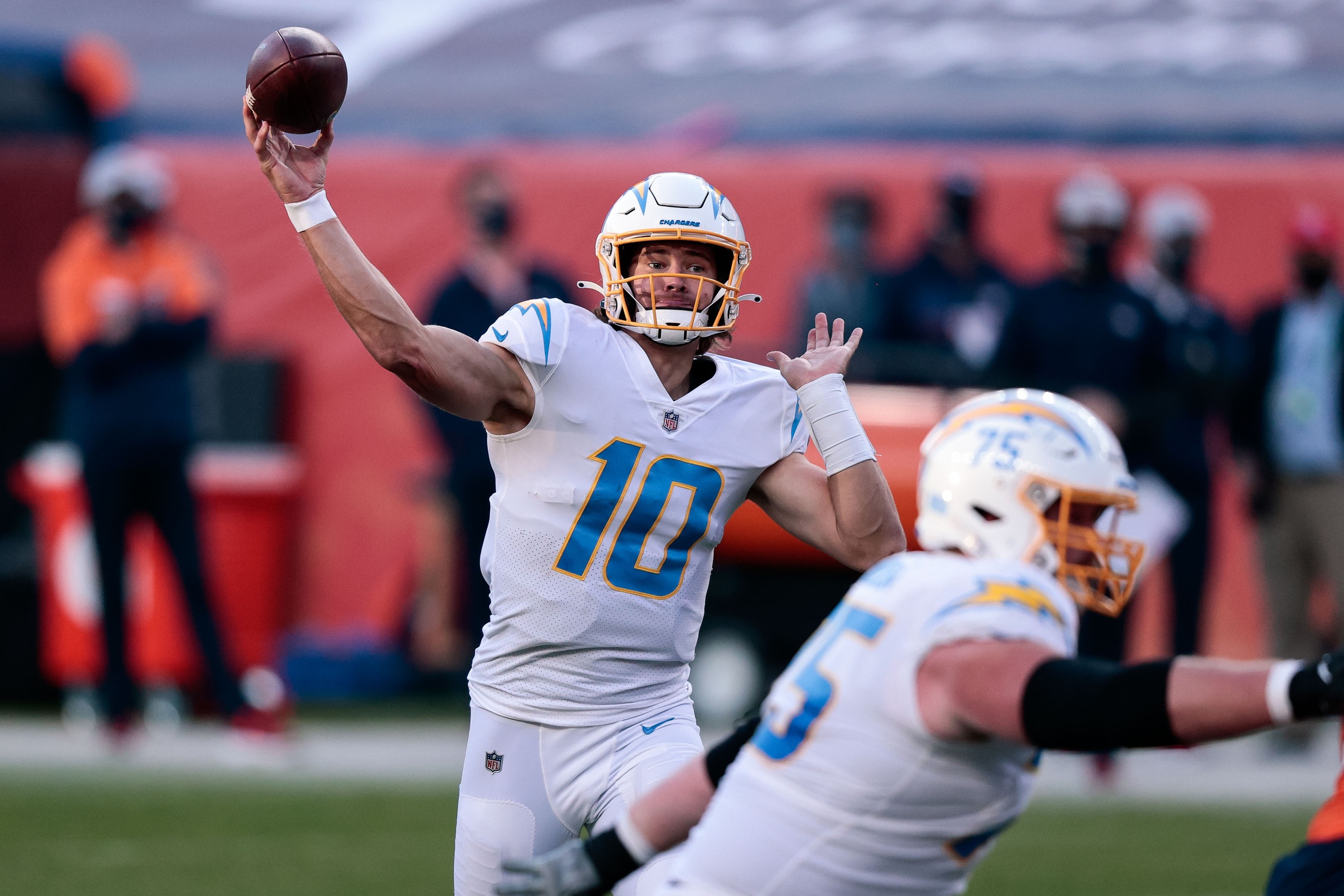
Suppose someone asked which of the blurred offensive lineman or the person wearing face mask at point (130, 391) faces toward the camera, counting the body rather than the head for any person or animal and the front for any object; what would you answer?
the person wearing face mask

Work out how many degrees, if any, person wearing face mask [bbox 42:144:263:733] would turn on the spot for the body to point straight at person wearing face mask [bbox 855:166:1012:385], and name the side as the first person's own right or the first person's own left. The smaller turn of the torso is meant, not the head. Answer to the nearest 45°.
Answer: approximately 90° to the first person's own left

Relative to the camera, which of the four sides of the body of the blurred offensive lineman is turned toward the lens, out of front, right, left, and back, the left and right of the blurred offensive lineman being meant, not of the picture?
right

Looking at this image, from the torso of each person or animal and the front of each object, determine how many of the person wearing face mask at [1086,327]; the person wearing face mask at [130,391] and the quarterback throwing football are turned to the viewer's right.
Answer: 0

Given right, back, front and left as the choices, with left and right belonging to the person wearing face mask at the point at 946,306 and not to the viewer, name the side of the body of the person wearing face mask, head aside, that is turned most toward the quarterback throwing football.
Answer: front

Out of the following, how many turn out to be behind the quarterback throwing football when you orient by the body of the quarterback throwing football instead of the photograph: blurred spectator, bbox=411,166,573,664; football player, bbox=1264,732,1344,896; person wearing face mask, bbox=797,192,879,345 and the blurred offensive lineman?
2

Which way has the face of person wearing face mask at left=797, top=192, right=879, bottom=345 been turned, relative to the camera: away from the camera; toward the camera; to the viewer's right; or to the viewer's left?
toward the camera

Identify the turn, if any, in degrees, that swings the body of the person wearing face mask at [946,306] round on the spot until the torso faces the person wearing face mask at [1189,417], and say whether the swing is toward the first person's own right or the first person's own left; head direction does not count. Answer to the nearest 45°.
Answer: approximately 90° to the first person's own left

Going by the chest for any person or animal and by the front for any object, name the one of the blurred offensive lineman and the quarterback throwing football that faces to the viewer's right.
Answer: the blurred offensive lineman

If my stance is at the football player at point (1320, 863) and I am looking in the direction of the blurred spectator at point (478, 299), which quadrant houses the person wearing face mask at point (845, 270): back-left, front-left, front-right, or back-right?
front-right

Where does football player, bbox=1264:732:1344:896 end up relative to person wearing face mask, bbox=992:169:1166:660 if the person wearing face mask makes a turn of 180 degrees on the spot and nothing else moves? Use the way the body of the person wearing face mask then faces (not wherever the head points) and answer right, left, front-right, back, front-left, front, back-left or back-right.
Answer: back

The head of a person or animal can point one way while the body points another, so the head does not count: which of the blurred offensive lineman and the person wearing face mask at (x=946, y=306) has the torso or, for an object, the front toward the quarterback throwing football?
the person wearing face mask

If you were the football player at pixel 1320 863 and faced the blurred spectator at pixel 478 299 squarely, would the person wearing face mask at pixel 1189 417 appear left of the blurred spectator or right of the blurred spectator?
right

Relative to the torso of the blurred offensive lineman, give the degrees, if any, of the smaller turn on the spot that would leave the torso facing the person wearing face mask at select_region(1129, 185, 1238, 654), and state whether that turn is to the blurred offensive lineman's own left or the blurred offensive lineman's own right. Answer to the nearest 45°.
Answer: approximately 90° to the blurred offensive lineman's own left

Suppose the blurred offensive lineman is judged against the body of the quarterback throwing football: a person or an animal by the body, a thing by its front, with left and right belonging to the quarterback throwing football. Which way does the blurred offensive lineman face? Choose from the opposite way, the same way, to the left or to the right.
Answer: to the left

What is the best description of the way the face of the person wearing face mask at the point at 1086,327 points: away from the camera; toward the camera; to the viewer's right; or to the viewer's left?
toward the camera

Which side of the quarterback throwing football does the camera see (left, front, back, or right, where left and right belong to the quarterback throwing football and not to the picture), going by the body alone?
front

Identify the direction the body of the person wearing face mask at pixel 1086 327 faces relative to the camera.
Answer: toward the camera

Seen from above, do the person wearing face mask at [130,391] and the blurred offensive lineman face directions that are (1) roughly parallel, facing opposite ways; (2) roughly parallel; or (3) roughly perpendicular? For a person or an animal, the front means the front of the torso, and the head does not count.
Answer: roughly perpendicular
